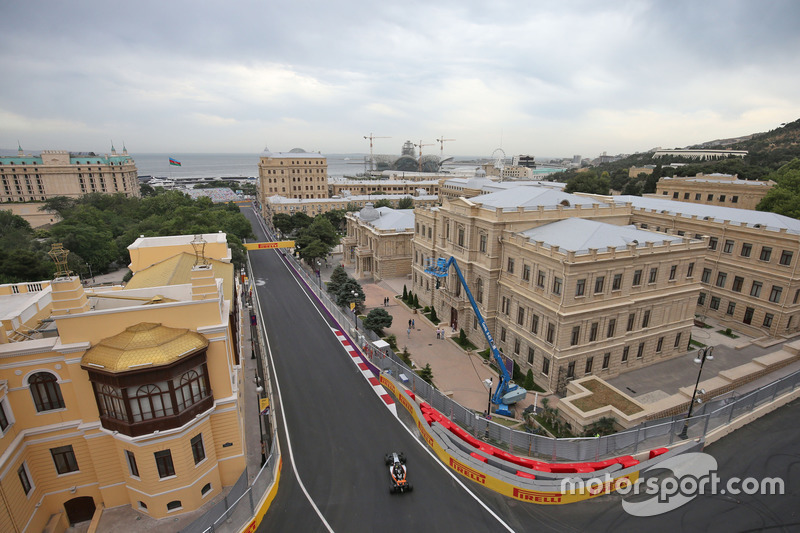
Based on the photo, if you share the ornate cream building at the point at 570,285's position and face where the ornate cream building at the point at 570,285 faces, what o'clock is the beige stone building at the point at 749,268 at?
The beige stone building is roughly at 6 o'clock from the ornate cream building.

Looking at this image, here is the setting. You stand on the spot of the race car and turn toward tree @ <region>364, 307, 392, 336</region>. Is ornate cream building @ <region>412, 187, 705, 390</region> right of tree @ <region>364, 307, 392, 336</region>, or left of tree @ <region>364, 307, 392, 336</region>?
right

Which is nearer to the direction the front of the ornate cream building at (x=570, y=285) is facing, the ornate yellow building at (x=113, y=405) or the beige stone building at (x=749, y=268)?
the ornate yellow building

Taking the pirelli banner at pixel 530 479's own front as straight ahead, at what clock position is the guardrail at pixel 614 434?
The guardrail is roughly at 6 o'clock from the pirelli banner.

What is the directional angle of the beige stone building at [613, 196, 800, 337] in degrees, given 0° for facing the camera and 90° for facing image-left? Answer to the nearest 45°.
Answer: approximately 45°

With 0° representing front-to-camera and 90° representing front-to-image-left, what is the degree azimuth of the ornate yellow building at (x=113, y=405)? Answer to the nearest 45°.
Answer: approximately 0°

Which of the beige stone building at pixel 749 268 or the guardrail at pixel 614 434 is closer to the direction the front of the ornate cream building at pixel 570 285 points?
the guardrail

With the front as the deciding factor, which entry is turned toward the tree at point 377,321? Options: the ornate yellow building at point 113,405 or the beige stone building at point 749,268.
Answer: the beige stone building
